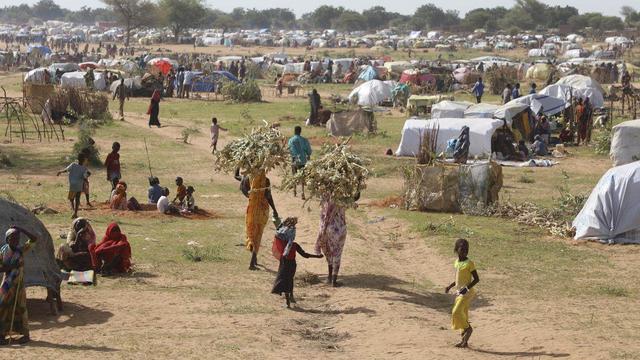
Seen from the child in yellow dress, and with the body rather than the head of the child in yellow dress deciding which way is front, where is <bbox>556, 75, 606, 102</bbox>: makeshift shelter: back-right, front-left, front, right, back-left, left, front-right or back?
back-right

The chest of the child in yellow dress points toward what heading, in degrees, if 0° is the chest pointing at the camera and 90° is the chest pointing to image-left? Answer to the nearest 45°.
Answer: approximately 45°

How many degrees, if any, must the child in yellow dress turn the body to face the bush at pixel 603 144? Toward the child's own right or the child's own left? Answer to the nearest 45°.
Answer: approximately 135° to the child's own right

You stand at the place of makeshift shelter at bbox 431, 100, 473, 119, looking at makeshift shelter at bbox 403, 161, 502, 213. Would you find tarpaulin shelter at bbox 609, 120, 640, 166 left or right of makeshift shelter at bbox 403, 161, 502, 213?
left

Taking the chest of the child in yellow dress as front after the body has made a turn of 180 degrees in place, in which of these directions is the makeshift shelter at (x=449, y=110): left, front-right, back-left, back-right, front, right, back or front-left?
front-left
